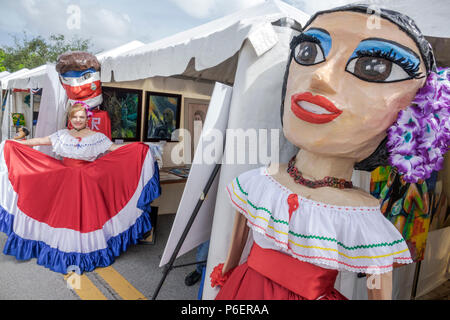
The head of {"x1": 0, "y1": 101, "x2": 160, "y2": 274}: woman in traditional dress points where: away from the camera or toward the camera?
toward the camera

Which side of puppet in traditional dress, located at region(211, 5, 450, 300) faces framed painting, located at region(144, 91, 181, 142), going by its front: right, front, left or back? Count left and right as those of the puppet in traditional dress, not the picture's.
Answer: right

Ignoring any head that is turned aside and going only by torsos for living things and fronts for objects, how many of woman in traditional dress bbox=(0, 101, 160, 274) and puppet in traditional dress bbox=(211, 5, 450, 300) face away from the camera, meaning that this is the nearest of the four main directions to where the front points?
0

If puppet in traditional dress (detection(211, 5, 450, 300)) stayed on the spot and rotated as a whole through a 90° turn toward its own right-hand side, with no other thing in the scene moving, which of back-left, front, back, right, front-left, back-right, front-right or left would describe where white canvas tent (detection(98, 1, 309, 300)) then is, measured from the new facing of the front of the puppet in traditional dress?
front

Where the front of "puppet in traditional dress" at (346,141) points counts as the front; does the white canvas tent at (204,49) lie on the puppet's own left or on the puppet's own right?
on the puppet's own right

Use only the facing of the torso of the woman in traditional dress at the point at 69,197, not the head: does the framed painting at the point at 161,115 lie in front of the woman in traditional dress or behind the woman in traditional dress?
behind

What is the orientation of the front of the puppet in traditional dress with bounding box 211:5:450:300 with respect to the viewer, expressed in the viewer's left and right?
facing the viewer and to the left of the viewer

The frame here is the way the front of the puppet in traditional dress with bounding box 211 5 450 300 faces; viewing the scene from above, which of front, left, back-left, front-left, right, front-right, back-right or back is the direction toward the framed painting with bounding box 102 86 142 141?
right

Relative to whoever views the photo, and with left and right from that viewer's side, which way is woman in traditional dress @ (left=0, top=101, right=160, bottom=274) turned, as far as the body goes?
facing the viewer
